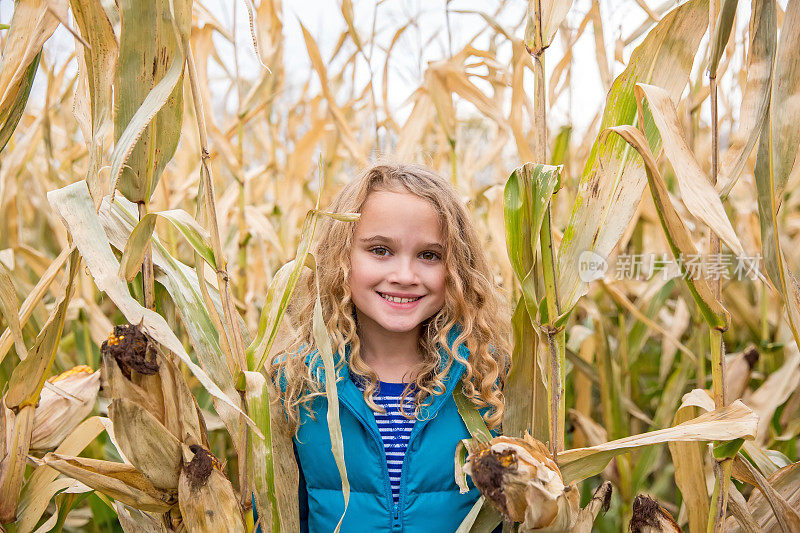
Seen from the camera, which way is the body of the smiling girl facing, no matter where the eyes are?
toward the camera
